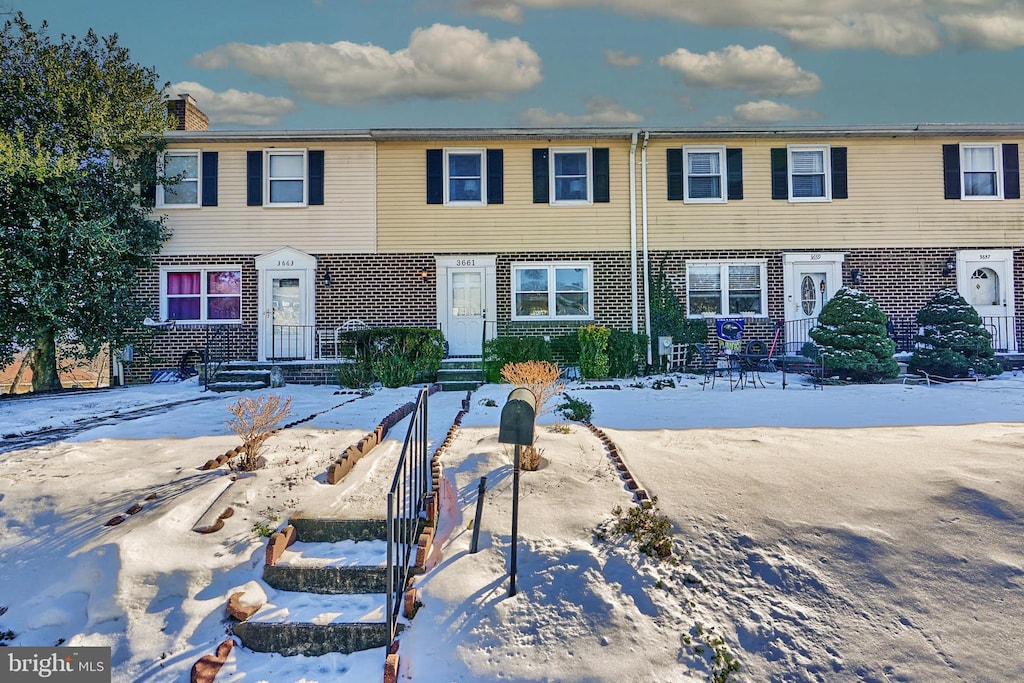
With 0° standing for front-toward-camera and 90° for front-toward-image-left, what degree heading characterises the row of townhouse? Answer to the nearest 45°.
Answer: approximately 0°

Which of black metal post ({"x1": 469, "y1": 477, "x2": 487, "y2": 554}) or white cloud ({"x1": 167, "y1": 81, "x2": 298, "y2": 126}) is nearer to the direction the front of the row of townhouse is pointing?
the black metal post

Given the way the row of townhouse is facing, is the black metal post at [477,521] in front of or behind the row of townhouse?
in front
